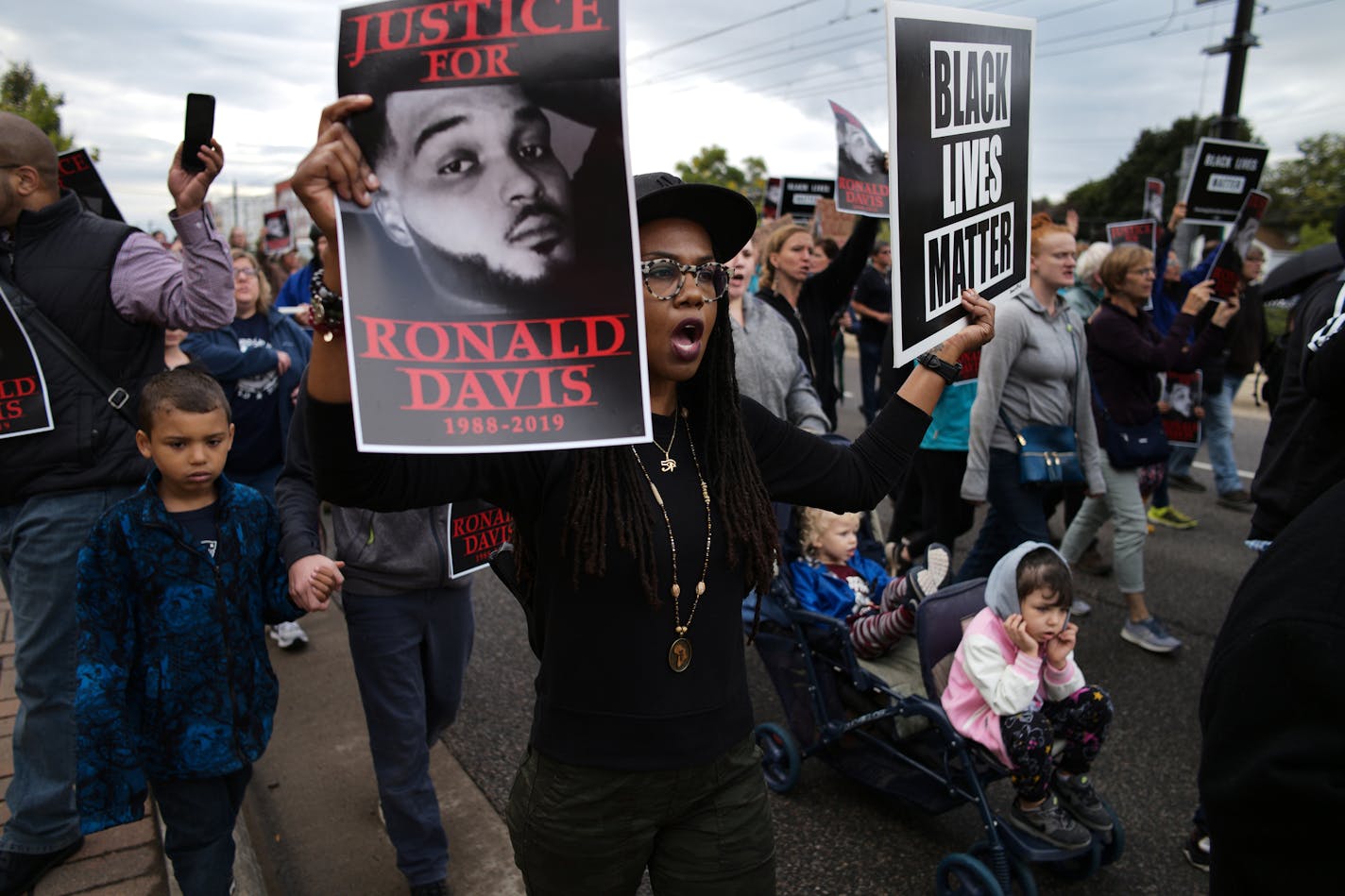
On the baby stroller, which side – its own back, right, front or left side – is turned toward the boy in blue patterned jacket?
right

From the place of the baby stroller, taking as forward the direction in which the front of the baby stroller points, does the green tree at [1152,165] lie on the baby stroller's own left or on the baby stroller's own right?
on the baby stroller's own left

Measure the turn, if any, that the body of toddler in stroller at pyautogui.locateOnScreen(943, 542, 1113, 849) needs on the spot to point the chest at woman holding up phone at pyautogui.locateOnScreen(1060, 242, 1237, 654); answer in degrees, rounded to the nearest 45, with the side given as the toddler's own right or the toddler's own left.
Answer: approximately 135° to the toddler's own left

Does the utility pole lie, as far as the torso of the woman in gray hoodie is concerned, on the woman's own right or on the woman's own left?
on the woman's own left

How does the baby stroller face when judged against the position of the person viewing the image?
facing the viewer and to the right of the viewer

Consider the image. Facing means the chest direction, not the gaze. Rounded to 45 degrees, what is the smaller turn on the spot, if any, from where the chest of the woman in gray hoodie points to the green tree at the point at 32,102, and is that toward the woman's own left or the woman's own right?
approximately 180°

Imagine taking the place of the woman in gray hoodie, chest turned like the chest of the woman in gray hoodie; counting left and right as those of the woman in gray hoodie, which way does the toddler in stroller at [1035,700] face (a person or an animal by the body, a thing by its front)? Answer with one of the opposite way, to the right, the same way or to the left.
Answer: the same way

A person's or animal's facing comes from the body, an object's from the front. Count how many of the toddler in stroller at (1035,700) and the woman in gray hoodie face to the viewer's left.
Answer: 0

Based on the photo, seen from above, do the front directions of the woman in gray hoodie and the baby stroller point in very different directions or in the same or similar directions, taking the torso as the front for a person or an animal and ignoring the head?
same or similar directions

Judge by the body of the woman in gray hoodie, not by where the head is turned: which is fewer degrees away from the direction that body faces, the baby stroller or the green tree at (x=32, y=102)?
the baby stroller

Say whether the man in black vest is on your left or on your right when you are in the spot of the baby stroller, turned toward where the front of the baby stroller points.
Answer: on your right

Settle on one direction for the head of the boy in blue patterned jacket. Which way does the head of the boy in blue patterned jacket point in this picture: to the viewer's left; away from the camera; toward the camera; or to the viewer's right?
toward the camera

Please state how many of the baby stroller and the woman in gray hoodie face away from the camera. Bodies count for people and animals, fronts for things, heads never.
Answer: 0

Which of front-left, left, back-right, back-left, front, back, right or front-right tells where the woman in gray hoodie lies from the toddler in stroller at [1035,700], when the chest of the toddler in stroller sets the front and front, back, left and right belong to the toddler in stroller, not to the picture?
back-left

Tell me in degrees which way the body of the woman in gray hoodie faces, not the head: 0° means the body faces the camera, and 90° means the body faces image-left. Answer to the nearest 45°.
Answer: approximately 315°
